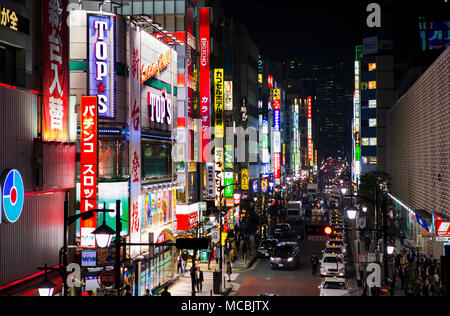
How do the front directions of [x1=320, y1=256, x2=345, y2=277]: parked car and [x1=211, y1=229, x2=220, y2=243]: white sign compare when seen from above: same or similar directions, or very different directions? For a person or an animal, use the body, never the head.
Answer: same or similar directions

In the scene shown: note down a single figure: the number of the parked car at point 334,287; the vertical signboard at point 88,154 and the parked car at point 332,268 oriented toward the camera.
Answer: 3

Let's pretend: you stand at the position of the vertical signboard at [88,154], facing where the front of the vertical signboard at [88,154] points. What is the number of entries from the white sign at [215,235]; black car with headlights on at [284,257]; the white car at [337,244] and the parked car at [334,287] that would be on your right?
0

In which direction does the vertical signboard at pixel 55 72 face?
toward the camera

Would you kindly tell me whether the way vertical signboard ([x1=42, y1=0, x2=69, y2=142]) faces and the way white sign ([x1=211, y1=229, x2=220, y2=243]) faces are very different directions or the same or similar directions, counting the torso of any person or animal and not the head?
same or similar directions

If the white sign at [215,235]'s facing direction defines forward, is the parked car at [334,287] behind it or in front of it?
in front

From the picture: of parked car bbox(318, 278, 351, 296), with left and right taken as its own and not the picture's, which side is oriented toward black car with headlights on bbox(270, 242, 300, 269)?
back

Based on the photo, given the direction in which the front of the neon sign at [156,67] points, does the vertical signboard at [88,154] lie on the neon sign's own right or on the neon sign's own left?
on the neon sign's own right

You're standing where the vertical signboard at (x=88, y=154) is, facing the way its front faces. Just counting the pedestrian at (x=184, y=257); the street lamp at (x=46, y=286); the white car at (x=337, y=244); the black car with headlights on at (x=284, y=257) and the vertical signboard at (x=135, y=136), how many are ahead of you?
1

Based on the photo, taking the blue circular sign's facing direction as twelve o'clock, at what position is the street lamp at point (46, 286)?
The street lamp is roughly at 1 o'clock from the blue circular sign.

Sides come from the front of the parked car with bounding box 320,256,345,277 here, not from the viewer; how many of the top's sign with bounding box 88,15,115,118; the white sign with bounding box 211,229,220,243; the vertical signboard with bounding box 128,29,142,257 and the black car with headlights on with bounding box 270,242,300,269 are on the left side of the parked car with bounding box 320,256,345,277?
0

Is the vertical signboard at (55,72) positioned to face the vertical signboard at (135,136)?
no

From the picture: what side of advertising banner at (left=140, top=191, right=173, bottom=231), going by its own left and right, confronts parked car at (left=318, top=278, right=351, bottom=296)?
front

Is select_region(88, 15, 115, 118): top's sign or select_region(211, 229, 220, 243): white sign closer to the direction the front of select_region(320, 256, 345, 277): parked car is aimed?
the top's sign

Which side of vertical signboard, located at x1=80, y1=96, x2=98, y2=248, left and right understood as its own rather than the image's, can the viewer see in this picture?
front

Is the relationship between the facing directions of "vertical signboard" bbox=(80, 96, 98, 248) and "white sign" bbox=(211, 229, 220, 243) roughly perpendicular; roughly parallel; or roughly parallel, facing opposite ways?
roughly parallel

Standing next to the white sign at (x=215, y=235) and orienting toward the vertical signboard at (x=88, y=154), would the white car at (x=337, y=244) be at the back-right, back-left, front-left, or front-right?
back-left

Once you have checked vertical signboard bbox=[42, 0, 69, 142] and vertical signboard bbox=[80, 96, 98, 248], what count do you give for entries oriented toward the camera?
2

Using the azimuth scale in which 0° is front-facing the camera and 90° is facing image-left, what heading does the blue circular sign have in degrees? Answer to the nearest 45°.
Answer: approximately 315°

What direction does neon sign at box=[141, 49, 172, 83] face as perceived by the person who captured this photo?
facing the viewer and to the right of the viewer
